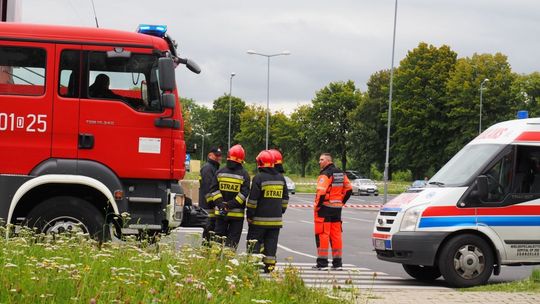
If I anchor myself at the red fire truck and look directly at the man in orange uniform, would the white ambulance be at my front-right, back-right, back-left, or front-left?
front-right

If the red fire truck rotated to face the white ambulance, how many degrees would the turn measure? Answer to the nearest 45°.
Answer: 0° — it already faces it

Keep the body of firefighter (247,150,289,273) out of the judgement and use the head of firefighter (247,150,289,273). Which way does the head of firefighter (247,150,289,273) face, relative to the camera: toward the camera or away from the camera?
away from the camera

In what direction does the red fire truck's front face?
to the viewer's right

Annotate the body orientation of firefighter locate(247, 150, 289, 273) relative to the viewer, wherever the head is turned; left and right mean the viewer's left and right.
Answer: facing away from the viewer and to the left of the viewer

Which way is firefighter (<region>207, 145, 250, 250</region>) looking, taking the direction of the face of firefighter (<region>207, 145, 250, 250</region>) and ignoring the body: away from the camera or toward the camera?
away from the camera

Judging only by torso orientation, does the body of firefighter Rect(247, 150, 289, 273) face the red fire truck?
no

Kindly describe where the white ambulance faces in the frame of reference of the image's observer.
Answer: facing the viewer and to the left of the viewer

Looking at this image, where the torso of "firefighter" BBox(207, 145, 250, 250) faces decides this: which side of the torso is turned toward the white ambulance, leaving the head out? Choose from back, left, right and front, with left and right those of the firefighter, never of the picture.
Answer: right

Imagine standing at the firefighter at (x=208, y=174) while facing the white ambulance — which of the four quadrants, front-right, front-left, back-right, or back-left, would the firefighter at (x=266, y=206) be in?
front-right

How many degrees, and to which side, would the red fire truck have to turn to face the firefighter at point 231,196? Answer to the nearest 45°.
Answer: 0° — it already faces them

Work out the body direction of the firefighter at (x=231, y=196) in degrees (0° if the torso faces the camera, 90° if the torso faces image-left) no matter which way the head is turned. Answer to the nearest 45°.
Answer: approximately 180°
